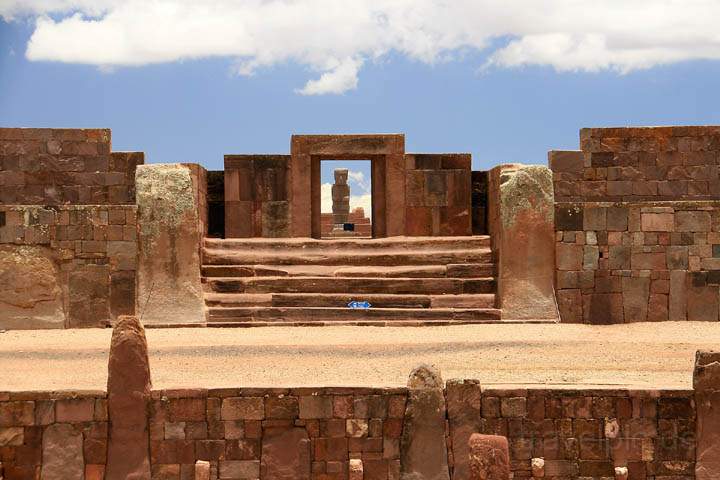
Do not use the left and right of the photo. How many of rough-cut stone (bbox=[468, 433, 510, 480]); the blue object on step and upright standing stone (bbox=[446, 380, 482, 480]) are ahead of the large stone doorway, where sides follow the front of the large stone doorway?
3

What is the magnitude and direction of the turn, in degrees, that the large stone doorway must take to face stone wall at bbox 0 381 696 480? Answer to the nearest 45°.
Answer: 0° — it already faces it

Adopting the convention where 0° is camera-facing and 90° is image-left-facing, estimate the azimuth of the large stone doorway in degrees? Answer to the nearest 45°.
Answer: approximately 0°

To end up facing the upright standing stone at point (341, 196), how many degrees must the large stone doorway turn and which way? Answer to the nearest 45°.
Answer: approximately 180°

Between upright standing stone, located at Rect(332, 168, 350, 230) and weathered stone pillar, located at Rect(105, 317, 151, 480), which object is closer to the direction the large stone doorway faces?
the weathered stone pillar

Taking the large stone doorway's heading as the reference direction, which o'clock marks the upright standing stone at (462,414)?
The upright standing stone is roughly at 12 o'clock from the large stone doorway.

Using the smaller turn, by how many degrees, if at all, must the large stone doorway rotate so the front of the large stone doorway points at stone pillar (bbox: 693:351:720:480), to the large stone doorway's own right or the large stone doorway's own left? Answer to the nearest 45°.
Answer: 0° — it already faces it

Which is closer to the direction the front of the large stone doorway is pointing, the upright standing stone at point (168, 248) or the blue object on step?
the blue object on step

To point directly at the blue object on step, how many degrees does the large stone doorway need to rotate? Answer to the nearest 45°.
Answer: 0° — it already faces it
